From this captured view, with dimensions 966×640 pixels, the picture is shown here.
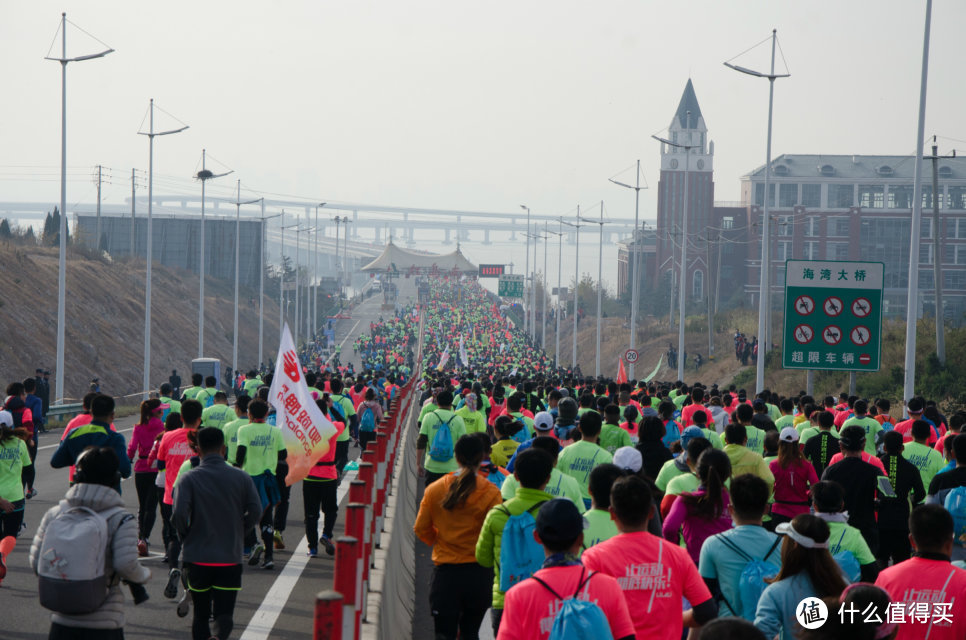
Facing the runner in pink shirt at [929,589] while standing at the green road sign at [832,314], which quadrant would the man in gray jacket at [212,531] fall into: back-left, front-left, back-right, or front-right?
front-right

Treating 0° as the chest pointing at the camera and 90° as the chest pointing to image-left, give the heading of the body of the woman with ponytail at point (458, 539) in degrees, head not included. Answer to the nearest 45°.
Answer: approximately 180°

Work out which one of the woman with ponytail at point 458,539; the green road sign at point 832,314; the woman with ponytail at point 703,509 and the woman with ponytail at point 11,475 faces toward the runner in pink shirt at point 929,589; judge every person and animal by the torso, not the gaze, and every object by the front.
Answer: the green road sign

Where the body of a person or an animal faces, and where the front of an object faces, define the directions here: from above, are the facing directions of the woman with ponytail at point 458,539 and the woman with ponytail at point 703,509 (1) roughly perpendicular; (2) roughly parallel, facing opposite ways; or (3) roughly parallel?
roughly parallel

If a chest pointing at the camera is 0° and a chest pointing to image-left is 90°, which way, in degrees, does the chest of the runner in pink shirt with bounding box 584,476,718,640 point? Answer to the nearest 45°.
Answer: approximately 180°

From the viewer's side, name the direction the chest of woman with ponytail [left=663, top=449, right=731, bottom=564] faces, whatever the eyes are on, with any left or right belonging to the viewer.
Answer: facing away from the viewer

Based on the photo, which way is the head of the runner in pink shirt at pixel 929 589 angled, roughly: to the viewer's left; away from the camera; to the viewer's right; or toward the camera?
away from the camera

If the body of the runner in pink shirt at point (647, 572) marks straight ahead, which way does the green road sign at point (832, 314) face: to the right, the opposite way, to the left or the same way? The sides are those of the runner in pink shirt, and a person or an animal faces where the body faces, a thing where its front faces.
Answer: the opposite way

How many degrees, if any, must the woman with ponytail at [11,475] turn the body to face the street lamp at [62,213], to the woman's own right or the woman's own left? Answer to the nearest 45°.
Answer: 0° — they already face it

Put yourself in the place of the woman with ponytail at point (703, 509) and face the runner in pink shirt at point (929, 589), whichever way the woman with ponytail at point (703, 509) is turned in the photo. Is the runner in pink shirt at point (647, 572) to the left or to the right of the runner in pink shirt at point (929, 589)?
right

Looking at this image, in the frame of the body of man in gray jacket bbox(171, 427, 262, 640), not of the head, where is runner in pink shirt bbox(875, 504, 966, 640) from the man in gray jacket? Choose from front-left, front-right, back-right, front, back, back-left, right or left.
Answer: back-right

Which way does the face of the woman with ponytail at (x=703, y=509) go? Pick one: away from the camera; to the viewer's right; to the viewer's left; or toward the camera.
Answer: away from the camera

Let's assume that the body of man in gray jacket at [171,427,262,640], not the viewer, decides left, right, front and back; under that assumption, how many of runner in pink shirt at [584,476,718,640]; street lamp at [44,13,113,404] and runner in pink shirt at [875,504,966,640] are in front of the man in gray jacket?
1

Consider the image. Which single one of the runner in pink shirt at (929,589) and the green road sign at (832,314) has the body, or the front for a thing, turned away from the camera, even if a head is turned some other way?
the runner in pink shirt

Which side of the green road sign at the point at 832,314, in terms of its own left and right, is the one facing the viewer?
front

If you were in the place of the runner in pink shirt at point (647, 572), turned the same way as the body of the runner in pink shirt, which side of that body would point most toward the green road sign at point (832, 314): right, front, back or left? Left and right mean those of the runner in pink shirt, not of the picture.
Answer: front

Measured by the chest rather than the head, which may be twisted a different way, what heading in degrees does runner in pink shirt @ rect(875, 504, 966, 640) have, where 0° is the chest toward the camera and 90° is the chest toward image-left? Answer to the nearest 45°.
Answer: approximately 180°

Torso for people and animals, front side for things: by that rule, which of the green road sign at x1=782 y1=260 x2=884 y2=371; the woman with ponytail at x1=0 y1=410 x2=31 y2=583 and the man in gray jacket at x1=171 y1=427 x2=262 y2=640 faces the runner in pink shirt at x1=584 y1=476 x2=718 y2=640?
the green road sign

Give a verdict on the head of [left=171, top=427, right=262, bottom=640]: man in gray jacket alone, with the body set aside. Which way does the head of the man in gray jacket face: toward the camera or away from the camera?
away from the camera

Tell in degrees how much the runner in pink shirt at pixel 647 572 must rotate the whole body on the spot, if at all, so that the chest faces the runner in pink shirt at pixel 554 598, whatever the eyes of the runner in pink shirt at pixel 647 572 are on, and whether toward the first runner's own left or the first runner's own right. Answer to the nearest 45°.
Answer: approximately 135° to the first runner's own left

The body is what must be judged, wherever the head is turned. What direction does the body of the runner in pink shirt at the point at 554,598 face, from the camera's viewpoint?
away from the camera
